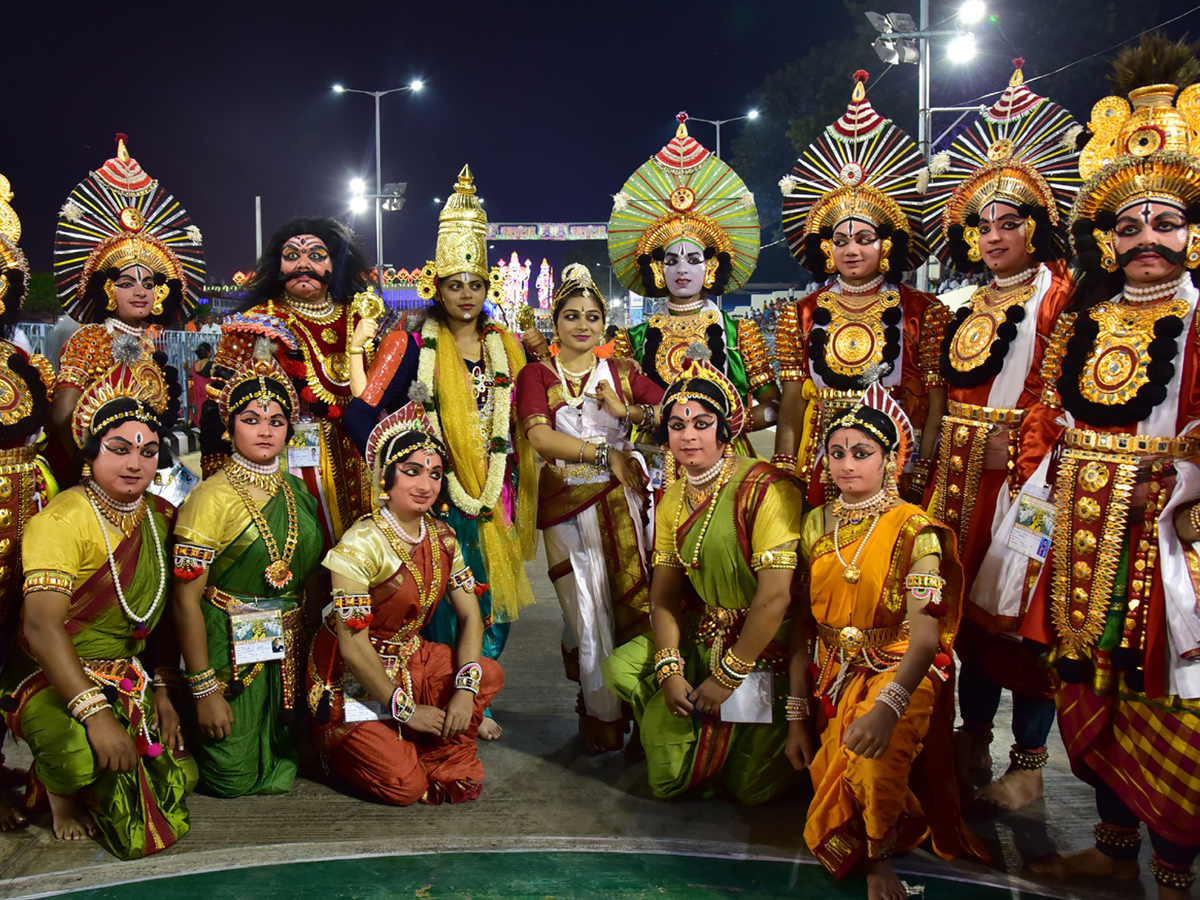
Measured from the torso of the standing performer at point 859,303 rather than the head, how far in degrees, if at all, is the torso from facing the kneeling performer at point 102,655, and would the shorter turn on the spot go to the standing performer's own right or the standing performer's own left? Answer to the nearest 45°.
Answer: approximately 45° to the standing performer's own right

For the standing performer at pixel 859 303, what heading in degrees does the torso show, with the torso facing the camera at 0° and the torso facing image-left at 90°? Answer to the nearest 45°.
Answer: approximately 0°

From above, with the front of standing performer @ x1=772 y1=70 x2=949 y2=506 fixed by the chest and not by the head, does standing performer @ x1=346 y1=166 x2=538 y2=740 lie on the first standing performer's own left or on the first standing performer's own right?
on the first standing performer's own right

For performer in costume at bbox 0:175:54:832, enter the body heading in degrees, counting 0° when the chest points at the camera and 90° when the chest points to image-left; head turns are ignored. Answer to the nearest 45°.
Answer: approximately 0°

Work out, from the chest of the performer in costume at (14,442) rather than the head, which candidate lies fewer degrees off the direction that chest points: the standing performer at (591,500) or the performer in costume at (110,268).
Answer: the standing performer

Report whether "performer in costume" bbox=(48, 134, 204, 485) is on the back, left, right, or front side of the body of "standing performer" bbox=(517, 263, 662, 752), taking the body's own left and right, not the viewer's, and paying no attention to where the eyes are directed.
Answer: right
